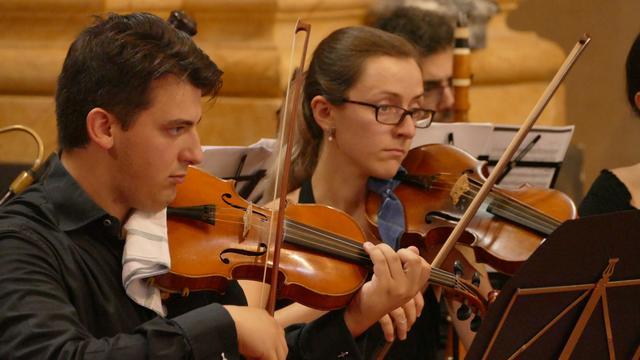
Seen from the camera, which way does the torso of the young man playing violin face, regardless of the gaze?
to the viewer's right

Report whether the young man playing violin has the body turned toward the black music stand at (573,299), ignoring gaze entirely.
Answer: yes

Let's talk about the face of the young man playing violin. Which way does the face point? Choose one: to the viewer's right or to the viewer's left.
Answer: to the viewer's right
